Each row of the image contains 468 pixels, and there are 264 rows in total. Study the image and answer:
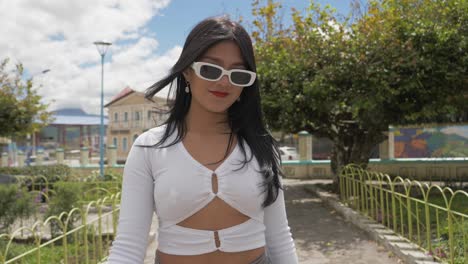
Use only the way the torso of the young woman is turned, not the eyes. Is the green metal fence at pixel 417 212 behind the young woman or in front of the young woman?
behind

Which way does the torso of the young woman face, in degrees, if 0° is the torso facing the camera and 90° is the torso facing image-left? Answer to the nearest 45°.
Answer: approximately 0°

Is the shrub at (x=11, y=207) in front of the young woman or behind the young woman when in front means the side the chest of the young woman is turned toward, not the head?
behind

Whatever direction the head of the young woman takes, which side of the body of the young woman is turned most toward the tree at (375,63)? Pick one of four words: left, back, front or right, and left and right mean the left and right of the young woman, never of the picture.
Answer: back

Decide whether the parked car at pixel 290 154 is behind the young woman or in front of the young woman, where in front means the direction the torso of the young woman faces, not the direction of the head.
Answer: behind
